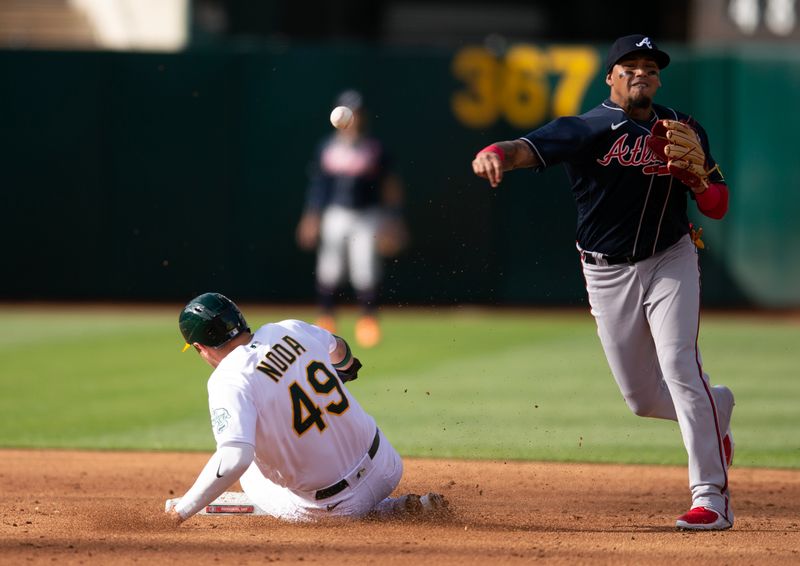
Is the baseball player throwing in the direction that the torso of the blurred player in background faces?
yes

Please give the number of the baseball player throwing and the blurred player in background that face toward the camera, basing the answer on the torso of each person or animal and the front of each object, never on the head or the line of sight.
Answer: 2

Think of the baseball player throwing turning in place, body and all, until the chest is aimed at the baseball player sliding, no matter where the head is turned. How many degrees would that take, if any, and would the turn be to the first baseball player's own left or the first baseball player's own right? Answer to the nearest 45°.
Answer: approximately 45° to the first baseball player's own right

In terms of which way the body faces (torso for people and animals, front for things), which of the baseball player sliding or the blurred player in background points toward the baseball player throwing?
the blurred player in background

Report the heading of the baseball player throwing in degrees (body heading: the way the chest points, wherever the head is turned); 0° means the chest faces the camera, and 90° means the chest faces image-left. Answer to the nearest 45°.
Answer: approximately 0°

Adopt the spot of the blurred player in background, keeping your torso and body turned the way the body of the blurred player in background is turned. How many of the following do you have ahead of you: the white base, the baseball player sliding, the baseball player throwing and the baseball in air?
4

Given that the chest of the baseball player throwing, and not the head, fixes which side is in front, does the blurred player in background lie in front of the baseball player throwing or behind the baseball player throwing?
behind

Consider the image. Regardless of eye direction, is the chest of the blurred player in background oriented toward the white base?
yes

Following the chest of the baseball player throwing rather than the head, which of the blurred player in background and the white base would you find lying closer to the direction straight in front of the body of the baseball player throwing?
the white base

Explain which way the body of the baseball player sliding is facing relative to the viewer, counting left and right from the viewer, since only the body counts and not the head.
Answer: facing away from the viewer and to the left of the viewer

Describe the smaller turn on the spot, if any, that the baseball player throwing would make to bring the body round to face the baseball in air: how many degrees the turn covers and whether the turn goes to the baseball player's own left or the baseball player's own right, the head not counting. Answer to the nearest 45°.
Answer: approximately 90° to the baseball player's own right

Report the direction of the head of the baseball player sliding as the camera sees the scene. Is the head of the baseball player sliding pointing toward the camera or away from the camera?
away from the camera
